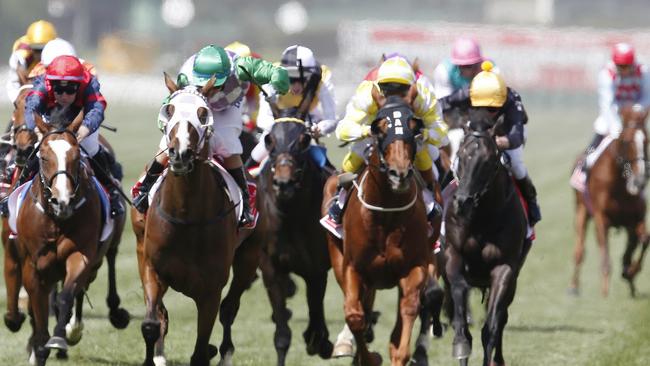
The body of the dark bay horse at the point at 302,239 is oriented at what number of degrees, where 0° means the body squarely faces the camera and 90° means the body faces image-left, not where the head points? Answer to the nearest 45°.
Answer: approximately 0°

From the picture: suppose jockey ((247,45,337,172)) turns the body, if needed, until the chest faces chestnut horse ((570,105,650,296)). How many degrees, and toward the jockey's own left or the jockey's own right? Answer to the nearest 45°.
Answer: approximately 135° to the jockey's own left

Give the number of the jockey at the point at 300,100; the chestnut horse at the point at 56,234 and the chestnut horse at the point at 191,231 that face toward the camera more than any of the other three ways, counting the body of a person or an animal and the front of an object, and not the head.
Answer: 3

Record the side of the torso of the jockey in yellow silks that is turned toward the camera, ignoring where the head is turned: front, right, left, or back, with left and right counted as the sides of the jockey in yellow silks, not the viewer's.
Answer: front

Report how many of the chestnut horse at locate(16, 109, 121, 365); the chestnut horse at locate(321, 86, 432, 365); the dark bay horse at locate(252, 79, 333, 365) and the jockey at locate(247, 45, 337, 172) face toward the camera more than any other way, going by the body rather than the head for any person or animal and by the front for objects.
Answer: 4

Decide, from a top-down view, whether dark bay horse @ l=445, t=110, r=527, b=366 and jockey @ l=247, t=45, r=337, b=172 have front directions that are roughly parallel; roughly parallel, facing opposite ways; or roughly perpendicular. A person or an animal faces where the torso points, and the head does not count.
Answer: roughly parallel

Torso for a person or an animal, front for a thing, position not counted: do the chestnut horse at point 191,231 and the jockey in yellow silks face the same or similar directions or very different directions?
same or similar directions

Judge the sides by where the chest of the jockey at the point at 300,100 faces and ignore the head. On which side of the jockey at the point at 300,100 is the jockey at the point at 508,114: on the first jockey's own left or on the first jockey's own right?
on the first jockey's own left

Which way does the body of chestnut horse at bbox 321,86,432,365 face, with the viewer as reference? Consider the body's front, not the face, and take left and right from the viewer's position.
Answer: facing the viewer

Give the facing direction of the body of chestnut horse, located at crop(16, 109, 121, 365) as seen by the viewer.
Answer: toward the camera

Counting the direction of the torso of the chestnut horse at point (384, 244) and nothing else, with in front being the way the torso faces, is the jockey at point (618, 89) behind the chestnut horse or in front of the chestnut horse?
behind

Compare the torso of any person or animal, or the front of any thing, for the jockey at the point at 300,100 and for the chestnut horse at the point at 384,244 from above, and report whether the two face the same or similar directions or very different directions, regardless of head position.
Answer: same or similar directions
